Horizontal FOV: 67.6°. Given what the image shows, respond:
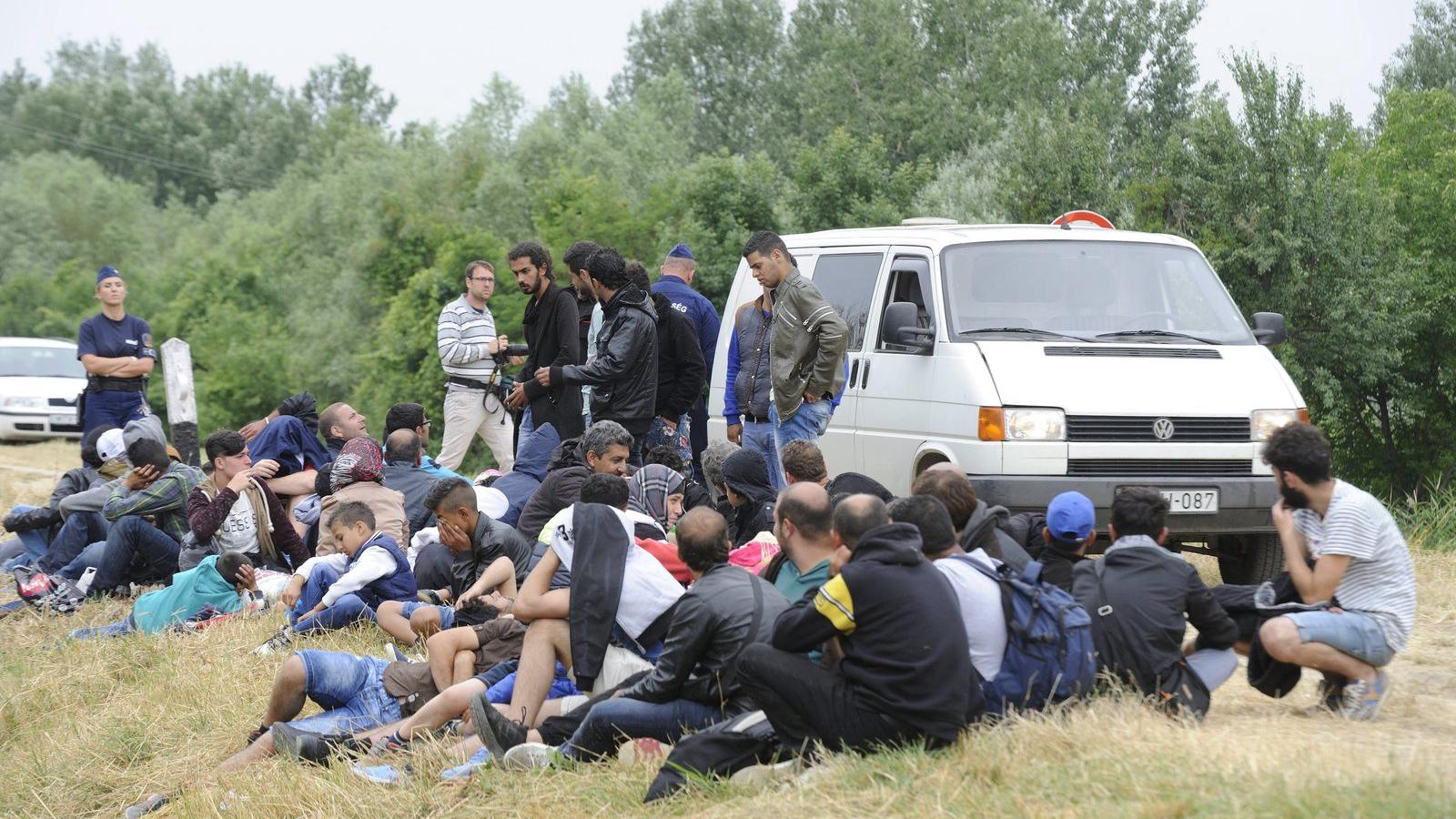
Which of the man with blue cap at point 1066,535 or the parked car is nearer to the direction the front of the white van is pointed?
the man with blue cap

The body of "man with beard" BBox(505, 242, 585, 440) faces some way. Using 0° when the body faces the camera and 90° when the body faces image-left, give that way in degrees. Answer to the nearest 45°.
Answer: approximately 45°

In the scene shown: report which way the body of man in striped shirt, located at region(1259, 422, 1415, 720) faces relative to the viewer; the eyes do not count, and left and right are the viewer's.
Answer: facing to the left of the viewer

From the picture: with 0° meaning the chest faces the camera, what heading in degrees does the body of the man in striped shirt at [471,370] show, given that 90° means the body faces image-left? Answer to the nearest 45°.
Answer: approximately 315°

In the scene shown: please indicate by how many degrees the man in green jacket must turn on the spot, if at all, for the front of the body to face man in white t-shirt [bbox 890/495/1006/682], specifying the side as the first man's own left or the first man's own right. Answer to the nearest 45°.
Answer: approximately 45° to the first man's own left

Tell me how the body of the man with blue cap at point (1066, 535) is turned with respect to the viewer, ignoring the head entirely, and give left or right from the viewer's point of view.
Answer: facing away from the viewer

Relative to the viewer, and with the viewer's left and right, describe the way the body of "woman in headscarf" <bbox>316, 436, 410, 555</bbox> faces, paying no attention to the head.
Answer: facing away from the viewer

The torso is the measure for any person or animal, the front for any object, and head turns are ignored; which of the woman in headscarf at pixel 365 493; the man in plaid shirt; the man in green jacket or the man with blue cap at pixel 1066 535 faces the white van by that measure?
the man with blue cap

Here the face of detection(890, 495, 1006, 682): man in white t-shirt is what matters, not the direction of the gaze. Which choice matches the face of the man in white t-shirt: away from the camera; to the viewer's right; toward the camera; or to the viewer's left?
away from the camera

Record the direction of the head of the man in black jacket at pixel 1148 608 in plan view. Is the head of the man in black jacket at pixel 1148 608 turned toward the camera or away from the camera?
away from the camera

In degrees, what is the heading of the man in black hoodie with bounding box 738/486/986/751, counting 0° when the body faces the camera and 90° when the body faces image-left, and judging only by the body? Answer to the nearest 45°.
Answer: approximately 135°

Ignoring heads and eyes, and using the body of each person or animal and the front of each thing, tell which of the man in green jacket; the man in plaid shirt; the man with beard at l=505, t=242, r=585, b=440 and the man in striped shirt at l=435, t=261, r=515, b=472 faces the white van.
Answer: the man in striped shirt
